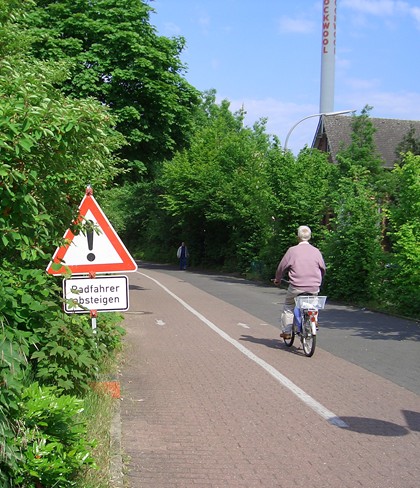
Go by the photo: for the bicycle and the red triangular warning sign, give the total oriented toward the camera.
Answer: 1

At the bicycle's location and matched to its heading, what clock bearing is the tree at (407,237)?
The tree is roughly at 2 o'clock from the bicycle.

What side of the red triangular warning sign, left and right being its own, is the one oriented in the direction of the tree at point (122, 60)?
back

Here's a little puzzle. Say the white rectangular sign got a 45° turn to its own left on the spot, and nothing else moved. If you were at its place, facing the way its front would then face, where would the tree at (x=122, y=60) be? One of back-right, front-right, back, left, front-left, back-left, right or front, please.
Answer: back-left

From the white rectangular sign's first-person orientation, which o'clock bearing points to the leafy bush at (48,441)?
The leafy bush is roughly at 12 o'clock from the white rectangular sign.

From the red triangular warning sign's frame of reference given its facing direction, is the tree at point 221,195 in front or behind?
behind

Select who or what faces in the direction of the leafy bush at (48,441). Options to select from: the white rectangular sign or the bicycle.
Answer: the white rectangular sign

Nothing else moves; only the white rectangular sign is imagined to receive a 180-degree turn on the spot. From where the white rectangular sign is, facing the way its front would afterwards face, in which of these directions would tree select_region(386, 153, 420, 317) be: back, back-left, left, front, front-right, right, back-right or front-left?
front-right

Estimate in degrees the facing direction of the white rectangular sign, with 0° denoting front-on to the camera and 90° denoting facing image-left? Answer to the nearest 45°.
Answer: approximately 0°

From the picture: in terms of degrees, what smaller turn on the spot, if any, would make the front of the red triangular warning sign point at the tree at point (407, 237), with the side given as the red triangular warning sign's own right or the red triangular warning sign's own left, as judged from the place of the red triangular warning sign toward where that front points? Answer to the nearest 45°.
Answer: approximately 135° to the red triangular warning sign's own left

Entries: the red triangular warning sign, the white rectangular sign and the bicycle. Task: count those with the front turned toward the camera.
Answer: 2

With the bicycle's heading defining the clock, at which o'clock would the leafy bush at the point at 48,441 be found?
The leafy bush is roughly at 8 o'clock from the bicycle.

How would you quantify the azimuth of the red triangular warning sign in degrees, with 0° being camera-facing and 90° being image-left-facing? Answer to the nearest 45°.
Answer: approximately 0°

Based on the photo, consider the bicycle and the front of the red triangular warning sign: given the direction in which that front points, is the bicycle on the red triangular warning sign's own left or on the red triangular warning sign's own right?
on the red triangular warning sign's own left

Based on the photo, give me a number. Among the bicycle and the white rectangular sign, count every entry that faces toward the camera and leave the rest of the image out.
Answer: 1
